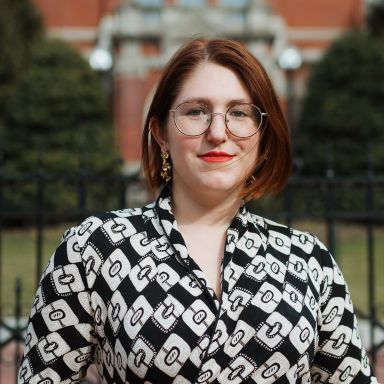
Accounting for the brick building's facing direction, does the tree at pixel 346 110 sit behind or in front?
in front

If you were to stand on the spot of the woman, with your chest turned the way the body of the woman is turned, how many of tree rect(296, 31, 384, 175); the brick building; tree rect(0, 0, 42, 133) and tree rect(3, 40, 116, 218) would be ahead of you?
0

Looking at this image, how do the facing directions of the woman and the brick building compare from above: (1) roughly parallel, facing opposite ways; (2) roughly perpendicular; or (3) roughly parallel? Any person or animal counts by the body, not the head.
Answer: roughly parallel

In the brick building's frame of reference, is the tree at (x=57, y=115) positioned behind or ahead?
ahead

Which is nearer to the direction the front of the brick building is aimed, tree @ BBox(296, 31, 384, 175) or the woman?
the woman

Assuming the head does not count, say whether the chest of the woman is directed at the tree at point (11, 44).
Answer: no

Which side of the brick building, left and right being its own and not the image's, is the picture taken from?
front

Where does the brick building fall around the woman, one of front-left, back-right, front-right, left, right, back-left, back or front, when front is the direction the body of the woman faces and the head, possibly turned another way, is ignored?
back

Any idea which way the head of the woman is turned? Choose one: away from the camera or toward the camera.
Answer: toward the camera

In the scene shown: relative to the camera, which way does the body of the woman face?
toward the camera

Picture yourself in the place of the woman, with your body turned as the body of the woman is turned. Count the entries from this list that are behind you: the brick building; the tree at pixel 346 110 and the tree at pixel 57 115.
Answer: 3

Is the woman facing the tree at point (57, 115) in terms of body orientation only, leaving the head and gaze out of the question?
no

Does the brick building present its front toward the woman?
yes

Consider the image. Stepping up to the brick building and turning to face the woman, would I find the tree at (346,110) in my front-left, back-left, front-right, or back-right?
front-left
